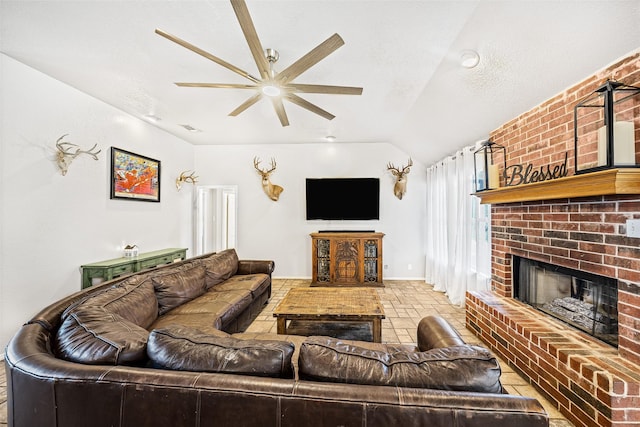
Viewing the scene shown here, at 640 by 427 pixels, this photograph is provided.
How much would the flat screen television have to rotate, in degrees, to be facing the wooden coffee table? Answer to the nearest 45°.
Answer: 0° — it already faces it

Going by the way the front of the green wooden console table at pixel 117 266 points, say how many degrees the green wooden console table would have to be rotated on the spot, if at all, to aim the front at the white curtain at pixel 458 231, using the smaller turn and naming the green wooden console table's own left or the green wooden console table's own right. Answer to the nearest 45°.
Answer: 0° — it already faces it

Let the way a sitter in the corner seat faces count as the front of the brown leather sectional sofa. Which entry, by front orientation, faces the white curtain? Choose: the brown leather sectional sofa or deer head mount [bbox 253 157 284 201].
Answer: the brown leather sectional sofa

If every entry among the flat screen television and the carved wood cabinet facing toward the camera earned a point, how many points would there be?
2

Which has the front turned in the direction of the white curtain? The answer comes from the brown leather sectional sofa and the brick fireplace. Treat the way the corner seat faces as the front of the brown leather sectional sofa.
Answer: the brown leather sectional sofa

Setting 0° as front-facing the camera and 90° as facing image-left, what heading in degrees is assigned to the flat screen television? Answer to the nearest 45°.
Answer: approximately 0°

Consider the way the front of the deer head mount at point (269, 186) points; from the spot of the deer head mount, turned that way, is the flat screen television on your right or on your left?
on your left

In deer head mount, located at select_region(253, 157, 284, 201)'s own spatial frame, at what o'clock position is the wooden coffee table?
The wooden coffee table is roughly at 10 o'clock from the deer head mount.

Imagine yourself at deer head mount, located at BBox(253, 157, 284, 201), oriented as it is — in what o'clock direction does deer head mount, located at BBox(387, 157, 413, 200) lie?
deer head mount, located at BBox(387, 157, 413, 200) is roughly at 8 o'clock from deer head mount, located at BBox(253, 157, 284, 201).

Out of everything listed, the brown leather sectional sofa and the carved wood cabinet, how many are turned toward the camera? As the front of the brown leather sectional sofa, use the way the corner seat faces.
1

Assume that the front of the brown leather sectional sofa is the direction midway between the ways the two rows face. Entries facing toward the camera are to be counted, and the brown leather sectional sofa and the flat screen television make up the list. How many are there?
1

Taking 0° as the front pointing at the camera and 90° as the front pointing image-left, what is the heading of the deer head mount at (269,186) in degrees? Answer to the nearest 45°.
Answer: approximately 45°
